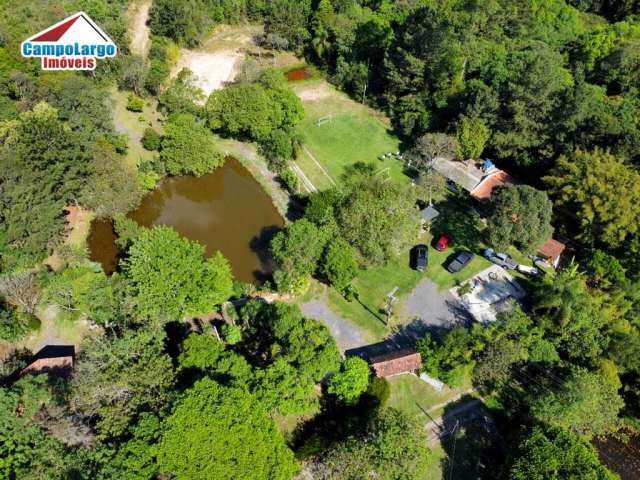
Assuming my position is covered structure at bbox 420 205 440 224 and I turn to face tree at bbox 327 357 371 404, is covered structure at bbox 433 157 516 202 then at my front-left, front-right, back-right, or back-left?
back-left

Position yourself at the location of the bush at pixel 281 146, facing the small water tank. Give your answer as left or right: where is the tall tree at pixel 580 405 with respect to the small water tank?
right

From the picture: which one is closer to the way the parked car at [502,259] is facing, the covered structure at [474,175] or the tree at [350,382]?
the covered structure

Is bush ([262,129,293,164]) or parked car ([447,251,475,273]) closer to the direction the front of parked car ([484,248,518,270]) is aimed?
the bush
